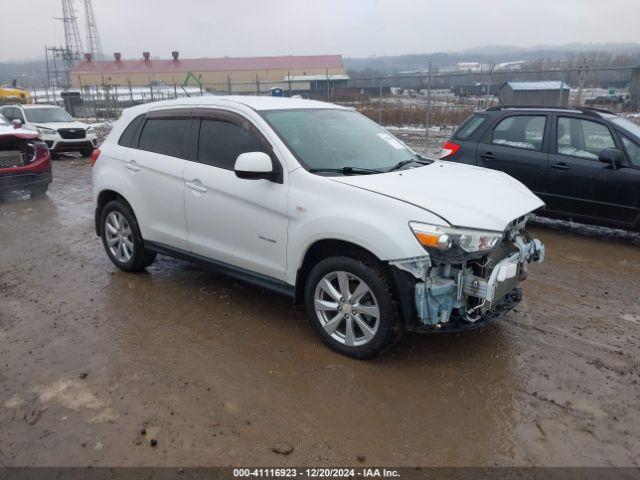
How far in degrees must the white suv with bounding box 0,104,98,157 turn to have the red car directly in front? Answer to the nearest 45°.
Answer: approximately 45° to its right

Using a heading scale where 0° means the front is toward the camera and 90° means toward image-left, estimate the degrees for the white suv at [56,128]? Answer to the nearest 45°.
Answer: approximately 315°

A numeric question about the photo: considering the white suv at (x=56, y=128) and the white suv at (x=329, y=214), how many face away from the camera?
0

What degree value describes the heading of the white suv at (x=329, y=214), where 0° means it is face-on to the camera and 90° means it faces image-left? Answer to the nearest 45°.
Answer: approximately 315°

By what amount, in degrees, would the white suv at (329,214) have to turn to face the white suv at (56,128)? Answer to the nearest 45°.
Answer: approximately 180°

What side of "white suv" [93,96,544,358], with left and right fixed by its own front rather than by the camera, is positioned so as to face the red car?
back

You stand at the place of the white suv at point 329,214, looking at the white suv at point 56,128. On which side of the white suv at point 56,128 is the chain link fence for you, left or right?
right
